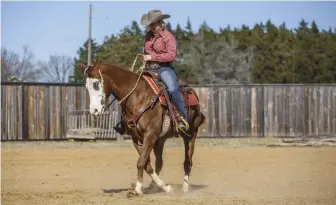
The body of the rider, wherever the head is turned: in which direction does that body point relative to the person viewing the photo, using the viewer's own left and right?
facing the viewer and to the left of the viewer

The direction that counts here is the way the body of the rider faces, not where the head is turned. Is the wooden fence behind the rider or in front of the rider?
behind

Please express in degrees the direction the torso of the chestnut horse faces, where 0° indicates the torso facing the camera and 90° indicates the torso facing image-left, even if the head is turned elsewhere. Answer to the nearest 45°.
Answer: approximately 45°

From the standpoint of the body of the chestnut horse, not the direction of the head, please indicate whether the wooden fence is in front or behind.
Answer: behind
